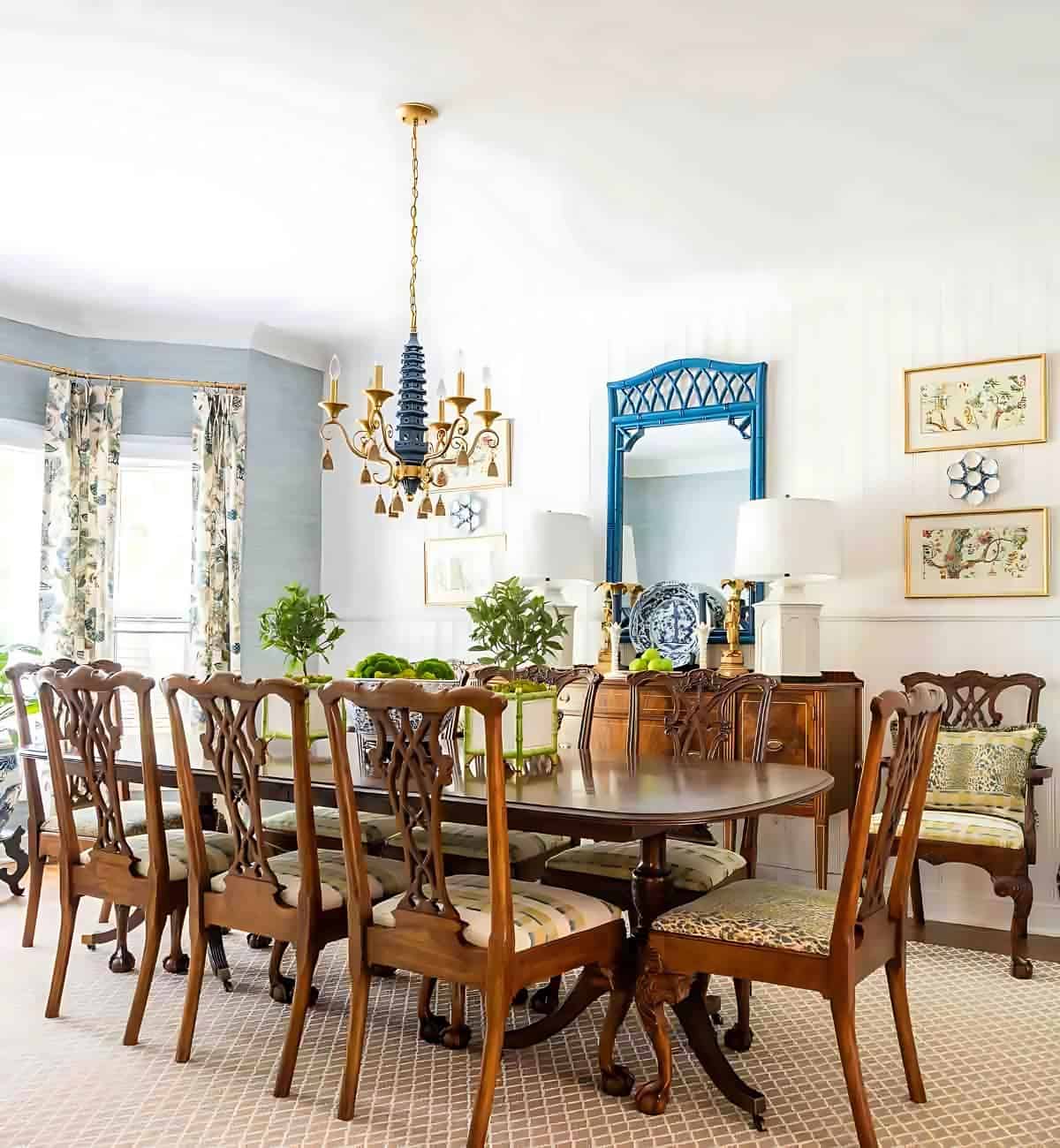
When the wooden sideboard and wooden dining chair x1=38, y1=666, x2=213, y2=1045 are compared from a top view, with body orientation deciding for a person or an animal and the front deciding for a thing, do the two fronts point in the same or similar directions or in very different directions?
very different directions

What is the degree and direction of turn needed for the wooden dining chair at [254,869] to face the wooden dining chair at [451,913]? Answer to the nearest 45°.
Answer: approximately 90° to its right

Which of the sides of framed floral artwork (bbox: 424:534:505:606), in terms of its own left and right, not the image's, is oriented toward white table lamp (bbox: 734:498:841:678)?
left

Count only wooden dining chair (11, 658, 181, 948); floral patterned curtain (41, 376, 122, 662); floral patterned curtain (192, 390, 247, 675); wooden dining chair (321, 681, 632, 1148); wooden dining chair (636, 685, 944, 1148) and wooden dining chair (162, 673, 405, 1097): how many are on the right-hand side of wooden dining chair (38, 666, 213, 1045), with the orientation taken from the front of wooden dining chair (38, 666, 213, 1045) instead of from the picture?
3

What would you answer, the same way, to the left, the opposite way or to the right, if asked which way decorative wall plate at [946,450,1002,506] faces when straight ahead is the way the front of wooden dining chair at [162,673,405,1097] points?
the opposite way

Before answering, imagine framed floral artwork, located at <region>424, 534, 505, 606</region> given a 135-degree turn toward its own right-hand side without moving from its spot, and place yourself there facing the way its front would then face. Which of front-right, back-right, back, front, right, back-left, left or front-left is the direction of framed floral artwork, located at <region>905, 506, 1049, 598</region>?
back-right

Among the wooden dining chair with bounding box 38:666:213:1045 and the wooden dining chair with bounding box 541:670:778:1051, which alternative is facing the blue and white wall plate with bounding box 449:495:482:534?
the wooden dining chair with bounding box 38:666:213:1045

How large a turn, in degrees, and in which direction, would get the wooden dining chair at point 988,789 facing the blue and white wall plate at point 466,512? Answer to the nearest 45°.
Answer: approximately 45° to its right

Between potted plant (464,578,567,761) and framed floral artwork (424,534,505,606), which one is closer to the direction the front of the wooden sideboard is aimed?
the potted plant

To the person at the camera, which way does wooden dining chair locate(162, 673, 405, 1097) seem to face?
facing away from the viewer and to the right of the viewer

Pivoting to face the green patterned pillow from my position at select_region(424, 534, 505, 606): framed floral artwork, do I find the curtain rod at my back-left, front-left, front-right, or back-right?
back-right

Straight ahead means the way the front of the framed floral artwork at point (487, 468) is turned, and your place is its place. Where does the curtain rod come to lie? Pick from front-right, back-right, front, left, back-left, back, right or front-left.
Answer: front-right
